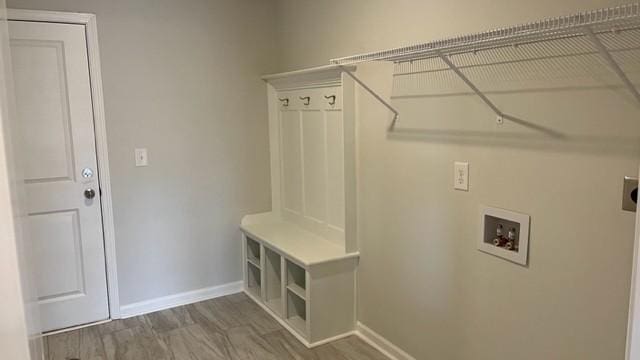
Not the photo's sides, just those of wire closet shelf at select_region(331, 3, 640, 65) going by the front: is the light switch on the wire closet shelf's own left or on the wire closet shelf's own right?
on the wire closet shelf's own right

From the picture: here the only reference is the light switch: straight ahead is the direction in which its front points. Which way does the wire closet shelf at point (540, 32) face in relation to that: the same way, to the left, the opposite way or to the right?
to the right

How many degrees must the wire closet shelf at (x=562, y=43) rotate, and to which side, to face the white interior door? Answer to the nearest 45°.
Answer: approximately 45° to its right

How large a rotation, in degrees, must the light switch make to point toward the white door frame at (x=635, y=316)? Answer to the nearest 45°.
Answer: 0° — it already faces it

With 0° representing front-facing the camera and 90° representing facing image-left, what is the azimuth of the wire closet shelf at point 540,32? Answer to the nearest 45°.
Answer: approximately 45°

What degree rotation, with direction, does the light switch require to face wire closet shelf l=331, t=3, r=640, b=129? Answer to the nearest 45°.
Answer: approximately 45° to its left

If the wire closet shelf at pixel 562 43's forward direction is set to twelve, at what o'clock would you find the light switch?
The light switch is roughly at 2 o'clock from the wire closet shelf.

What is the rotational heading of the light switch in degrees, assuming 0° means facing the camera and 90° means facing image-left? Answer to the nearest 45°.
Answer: approximately 0°

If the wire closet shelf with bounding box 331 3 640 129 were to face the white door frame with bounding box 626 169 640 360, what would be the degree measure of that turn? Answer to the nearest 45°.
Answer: approximately 45° to its left
